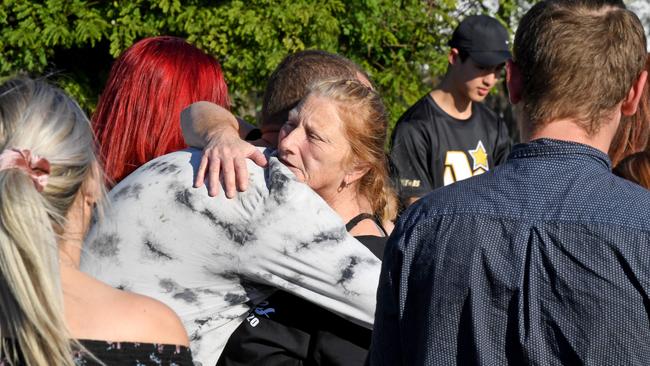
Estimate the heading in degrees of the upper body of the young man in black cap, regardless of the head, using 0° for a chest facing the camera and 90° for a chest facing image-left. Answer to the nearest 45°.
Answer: approximately 315°

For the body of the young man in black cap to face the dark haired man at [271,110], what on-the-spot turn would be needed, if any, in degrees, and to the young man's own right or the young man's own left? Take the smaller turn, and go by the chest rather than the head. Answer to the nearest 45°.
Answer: approximately 45° to the young man's own right

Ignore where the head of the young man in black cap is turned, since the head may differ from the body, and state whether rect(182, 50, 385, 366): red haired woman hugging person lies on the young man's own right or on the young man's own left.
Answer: on the young man's own right
